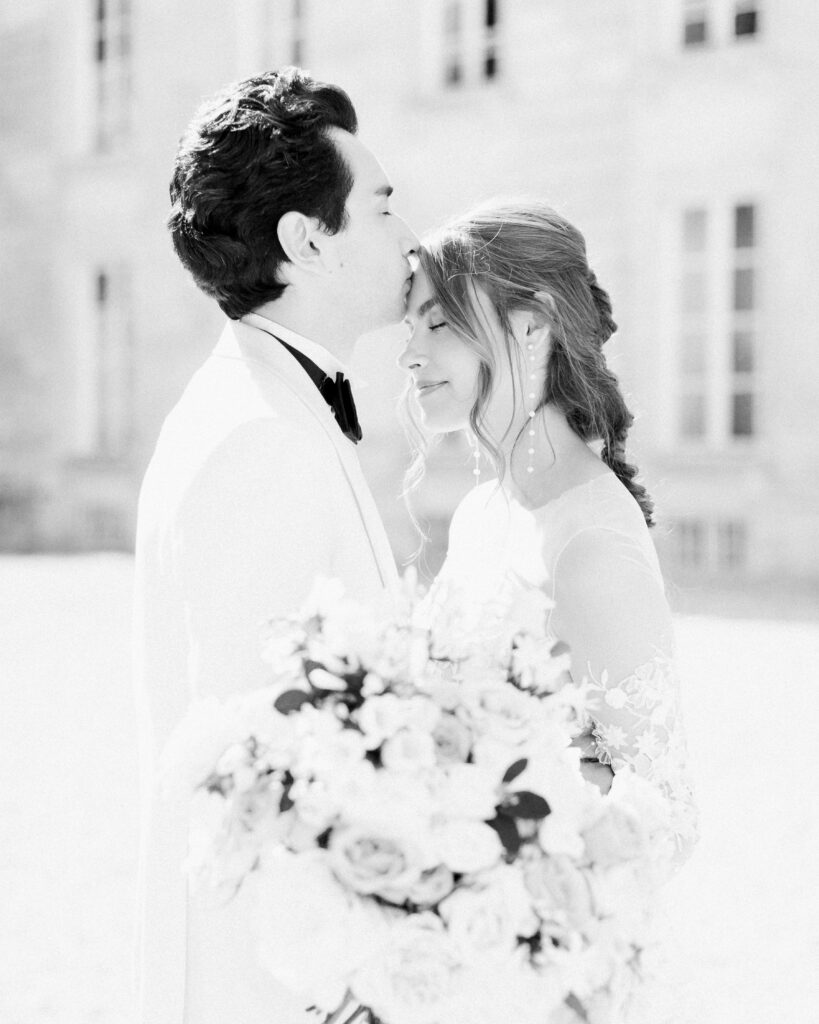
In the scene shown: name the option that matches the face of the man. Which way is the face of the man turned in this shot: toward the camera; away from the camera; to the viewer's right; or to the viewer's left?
to the viewer's right

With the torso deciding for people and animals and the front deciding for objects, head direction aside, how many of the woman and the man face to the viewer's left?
1

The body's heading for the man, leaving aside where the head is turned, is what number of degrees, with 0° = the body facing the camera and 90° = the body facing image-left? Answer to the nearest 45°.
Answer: approximately 270°

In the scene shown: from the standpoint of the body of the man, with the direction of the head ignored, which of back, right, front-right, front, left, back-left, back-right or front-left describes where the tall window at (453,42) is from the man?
left

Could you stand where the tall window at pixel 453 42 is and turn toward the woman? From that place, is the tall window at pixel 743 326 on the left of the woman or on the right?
left

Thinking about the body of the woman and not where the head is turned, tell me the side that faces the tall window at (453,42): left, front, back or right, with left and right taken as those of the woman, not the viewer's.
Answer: right

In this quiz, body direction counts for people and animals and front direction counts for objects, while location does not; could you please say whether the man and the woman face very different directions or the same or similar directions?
very different directions

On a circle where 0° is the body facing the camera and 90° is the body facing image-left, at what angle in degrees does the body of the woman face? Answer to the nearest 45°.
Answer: approximately 90°

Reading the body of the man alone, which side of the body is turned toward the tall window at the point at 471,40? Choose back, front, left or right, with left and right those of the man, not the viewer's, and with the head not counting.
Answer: left
